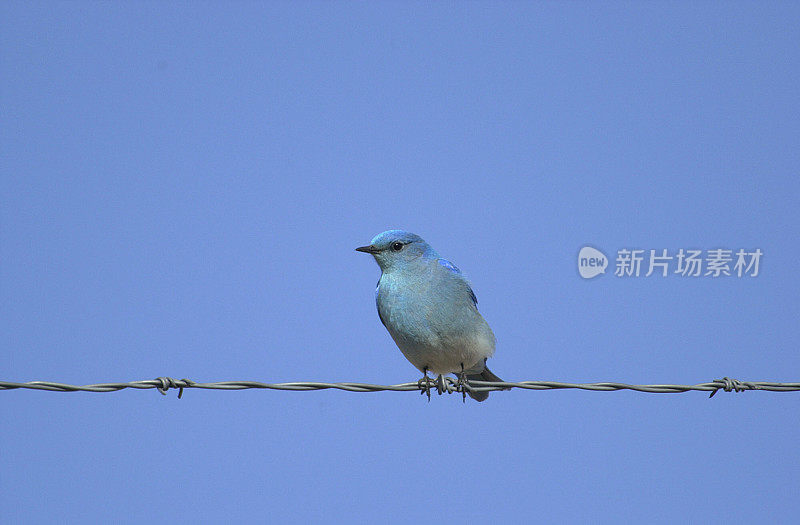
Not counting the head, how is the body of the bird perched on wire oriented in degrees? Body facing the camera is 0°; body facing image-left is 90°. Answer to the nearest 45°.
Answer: approximately 45°
